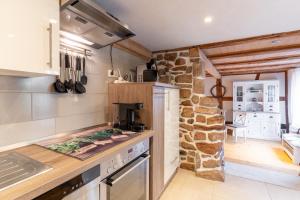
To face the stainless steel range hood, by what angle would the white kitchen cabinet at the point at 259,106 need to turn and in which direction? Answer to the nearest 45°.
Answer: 0° — it already faces it

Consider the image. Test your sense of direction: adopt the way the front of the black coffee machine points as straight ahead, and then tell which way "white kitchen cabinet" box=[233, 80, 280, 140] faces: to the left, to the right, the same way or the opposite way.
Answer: to the right

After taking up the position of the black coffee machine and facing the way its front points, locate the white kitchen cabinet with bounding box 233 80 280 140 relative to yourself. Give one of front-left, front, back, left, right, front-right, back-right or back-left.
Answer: left

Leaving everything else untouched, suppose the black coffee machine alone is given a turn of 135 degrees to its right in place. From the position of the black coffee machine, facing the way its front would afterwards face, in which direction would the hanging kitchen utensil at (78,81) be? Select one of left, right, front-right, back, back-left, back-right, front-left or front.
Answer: front

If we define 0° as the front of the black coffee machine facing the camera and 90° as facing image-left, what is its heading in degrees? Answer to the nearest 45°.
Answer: approximately 315°

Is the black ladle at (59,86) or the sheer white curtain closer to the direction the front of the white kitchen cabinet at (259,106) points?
the black ladle

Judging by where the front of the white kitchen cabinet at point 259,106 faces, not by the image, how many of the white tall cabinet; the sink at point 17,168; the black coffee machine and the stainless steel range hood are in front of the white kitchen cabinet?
4

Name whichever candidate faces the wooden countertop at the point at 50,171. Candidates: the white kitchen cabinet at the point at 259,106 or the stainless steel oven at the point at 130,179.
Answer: the white kitchen cabinet

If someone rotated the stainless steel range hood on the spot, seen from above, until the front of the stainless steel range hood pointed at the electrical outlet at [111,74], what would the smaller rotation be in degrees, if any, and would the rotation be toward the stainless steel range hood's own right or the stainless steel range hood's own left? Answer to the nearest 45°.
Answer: approximately 135° to the stainless steel range hood's own left

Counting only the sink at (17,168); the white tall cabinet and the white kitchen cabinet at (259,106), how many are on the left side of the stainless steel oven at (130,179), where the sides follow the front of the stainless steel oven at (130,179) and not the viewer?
2

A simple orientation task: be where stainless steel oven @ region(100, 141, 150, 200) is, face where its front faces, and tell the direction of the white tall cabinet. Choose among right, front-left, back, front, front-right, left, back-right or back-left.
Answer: left

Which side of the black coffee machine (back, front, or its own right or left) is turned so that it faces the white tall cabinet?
left

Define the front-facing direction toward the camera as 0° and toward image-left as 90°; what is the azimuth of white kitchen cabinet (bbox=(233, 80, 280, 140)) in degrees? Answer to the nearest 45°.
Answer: approximately 0°
